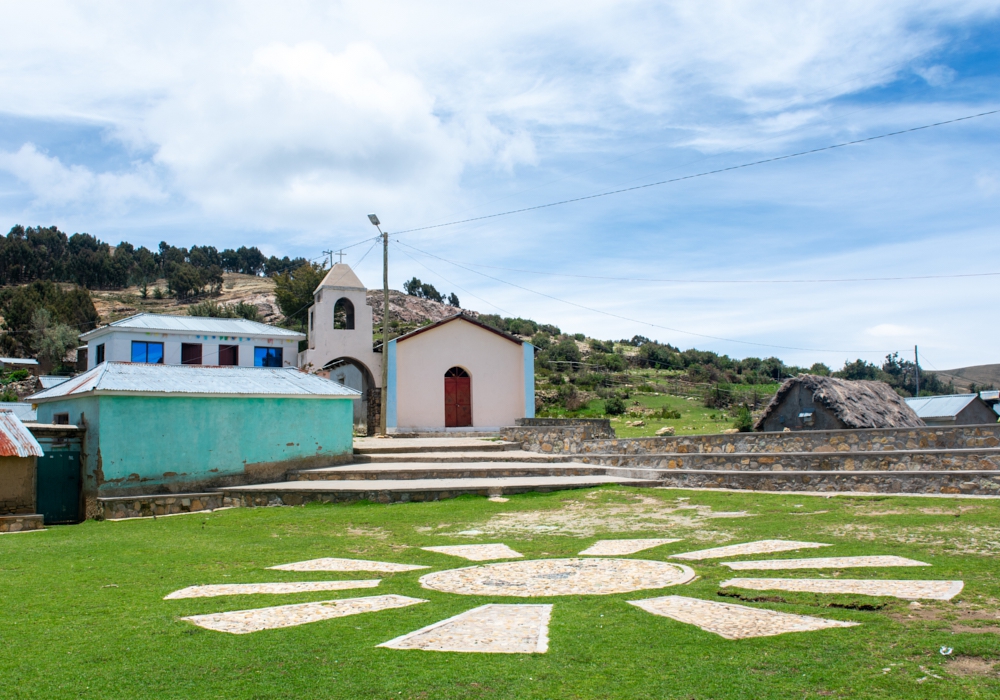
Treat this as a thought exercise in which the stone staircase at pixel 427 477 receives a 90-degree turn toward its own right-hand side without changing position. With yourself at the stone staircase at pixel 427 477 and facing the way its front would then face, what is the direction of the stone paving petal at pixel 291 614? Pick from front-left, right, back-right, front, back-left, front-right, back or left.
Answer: left

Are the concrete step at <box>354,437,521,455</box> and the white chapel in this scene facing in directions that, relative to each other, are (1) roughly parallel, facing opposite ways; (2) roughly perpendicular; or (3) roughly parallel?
roughly parallel

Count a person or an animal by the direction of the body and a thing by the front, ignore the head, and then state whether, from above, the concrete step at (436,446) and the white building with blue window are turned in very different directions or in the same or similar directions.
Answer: same or similar directions

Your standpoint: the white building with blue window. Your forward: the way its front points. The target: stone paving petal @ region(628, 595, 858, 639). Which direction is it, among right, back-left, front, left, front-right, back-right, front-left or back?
front

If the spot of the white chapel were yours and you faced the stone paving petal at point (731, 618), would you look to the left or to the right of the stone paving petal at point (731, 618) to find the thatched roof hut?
left

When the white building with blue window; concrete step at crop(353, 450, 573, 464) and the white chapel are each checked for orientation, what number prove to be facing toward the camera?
3

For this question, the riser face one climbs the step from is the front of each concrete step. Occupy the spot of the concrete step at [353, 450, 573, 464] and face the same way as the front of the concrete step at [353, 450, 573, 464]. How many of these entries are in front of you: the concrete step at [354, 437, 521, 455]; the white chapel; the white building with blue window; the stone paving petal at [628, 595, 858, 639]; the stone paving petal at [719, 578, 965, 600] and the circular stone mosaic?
3

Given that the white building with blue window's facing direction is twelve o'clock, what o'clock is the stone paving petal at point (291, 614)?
The stone paving petal is roughly at 12 o'clock from the white building with blue window.

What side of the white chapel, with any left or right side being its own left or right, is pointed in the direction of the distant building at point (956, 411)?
left

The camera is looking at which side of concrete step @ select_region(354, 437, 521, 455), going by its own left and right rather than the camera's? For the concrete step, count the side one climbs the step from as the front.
front

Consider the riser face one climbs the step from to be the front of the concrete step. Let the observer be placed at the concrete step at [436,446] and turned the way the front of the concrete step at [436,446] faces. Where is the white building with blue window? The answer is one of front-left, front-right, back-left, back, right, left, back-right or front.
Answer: back-right

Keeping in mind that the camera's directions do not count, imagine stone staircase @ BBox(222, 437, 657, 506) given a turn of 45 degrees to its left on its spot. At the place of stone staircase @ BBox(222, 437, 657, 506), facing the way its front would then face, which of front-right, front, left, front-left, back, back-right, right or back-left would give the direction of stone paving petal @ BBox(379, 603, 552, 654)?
front-right

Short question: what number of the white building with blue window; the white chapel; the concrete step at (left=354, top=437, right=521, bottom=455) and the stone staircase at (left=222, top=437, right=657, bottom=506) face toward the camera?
4

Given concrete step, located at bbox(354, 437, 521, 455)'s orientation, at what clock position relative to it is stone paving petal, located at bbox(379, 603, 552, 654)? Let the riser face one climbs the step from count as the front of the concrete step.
The stone paving petal is roughly at 12 o'clock from the concrete step.

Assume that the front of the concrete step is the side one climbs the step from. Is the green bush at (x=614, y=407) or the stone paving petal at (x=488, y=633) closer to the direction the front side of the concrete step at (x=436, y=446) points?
the stone paving petal

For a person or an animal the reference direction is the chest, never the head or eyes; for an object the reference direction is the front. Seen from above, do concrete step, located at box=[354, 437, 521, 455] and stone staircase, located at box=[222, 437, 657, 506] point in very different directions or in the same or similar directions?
same or similar directions

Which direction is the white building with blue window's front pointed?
toward the camera
